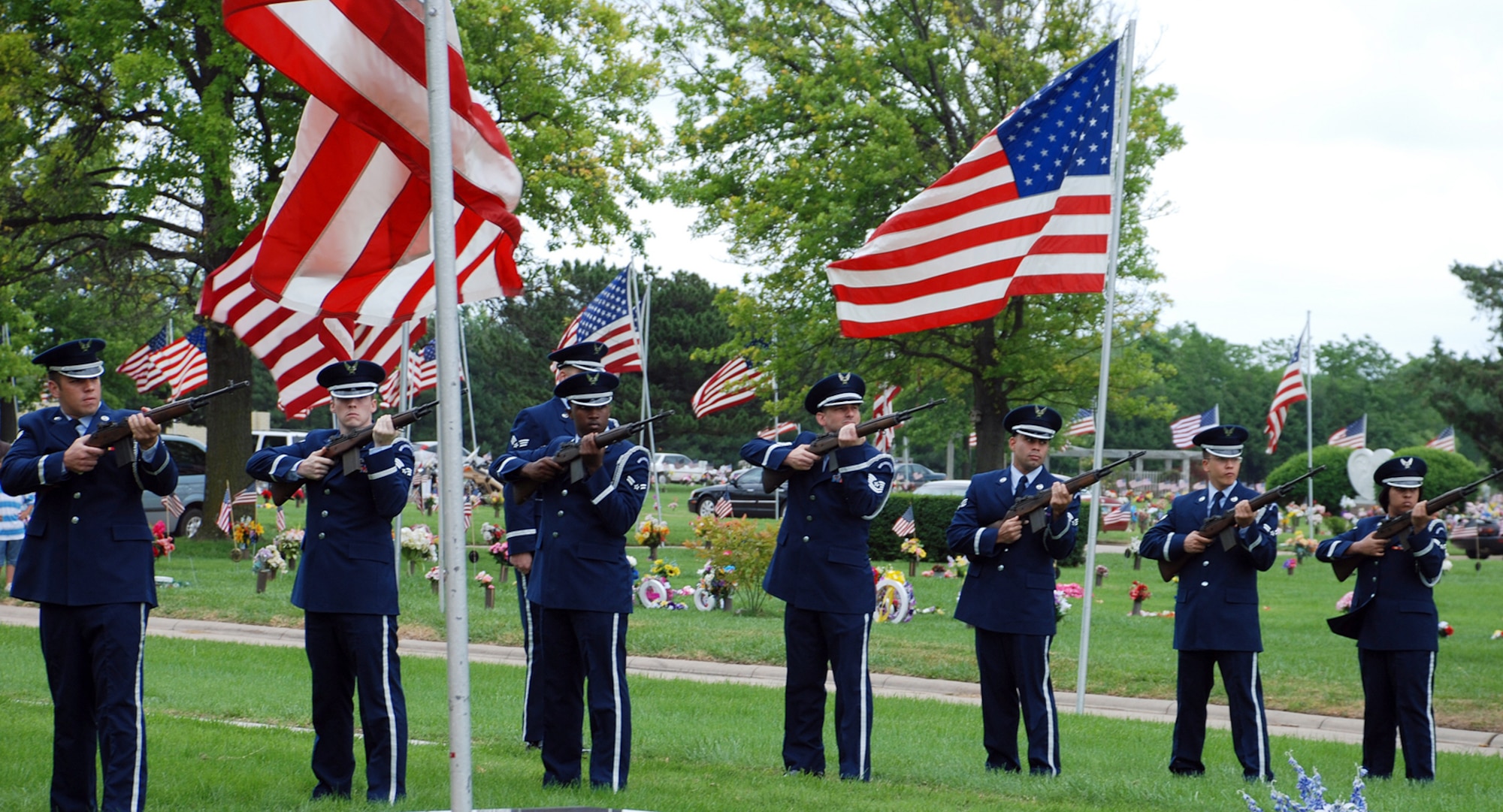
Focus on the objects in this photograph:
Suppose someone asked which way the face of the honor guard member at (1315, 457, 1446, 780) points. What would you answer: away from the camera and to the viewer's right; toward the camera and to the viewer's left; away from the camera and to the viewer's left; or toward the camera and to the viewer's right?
toward the camera and to the viewer's right

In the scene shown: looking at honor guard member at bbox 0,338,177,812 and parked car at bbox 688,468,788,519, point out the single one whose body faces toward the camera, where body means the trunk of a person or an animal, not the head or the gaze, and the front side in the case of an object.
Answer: the honor guard member

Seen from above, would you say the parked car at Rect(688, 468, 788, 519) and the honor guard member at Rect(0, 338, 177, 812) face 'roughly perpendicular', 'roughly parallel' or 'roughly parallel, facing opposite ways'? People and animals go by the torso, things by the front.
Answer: roughly perpendicular

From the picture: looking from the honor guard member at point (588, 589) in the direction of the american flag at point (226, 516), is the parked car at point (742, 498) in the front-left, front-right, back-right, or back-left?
front-right

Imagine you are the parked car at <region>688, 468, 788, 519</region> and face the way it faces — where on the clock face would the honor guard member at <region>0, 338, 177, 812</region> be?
The honor guard member is roughly at 9 o'clock from the parked car.

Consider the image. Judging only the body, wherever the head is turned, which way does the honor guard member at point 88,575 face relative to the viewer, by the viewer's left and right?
facing the viewer

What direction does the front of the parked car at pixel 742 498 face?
to the viewer's left

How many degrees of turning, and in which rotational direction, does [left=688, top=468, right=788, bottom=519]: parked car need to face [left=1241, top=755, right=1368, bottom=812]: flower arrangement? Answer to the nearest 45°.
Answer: approximately 90° to its left

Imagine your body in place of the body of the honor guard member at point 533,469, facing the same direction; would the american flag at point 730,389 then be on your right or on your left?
on your left

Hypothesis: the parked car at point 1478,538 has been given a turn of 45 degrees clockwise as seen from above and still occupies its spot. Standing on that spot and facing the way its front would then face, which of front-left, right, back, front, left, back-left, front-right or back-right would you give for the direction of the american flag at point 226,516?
left

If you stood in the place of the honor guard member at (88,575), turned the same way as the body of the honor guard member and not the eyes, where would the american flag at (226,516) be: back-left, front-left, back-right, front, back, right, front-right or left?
back

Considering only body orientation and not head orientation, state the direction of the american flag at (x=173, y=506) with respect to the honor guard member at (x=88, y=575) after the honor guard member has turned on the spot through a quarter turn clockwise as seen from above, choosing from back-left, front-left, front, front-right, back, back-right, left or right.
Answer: right

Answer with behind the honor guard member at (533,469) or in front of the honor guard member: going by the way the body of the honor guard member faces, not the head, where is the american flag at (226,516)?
behind

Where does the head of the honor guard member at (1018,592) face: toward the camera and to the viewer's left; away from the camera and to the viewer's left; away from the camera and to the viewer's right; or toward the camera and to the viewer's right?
toward the camera and to the viewer's right

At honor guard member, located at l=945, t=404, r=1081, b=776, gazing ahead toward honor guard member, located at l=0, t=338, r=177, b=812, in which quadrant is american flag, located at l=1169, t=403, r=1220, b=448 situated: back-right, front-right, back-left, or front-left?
back-right
